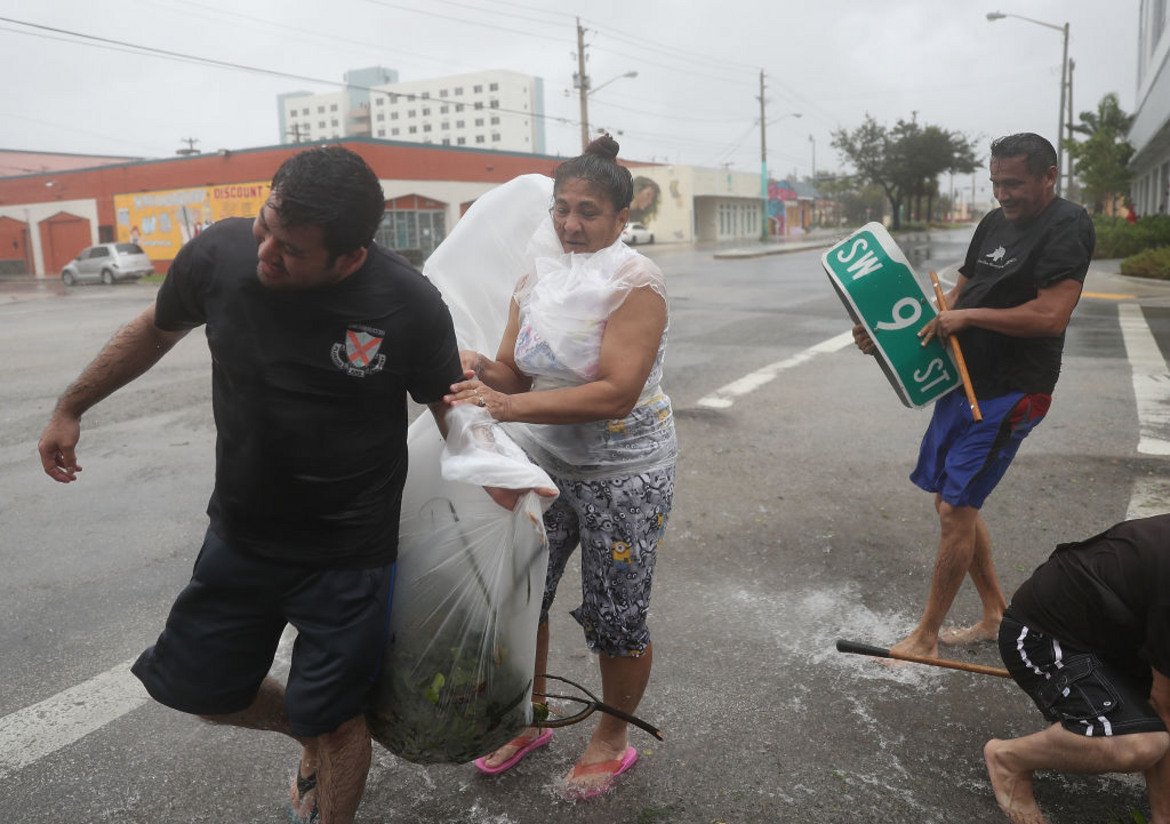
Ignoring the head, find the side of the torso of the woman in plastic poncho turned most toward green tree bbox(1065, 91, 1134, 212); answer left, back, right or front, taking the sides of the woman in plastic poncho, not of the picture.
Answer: back

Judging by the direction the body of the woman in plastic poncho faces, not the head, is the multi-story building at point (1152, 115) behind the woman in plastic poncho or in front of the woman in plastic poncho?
behind

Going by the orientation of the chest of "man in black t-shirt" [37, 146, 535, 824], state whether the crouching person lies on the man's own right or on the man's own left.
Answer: on the man's own left

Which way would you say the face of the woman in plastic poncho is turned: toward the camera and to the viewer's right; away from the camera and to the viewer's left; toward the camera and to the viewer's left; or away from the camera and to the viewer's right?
toward the camera and to the viewer's left

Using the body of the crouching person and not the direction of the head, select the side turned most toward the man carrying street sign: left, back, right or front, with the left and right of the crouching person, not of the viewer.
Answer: left

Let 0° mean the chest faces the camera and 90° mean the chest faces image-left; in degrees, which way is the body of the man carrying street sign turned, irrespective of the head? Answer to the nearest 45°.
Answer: approximately 45°

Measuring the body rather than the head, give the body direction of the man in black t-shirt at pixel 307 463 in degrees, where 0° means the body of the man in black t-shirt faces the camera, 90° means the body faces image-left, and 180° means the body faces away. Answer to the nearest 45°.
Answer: approximately 0°

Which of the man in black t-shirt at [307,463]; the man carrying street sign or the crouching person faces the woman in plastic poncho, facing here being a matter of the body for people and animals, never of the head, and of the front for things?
the man carrying street sign

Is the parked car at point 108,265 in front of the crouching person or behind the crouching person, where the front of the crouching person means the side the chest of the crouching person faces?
behind

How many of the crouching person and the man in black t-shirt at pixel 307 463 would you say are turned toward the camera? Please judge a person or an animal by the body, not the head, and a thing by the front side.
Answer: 1

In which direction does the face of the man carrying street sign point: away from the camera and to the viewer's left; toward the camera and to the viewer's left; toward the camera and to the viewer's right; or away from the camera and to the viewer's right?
toward the camera and to the viewer's left

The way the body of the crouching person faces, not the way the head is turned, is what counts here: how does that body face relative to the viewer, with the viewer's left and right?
facing to the right of the viewer

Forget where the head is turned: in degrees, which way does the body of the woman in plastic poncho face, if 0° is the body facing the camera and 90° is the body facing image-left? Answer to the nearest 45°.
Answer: approximately 45°

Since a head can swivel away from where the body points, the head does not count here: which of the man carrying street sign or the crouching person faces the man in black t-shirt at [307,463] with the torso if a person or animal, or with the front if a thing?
the man carrying street sign
